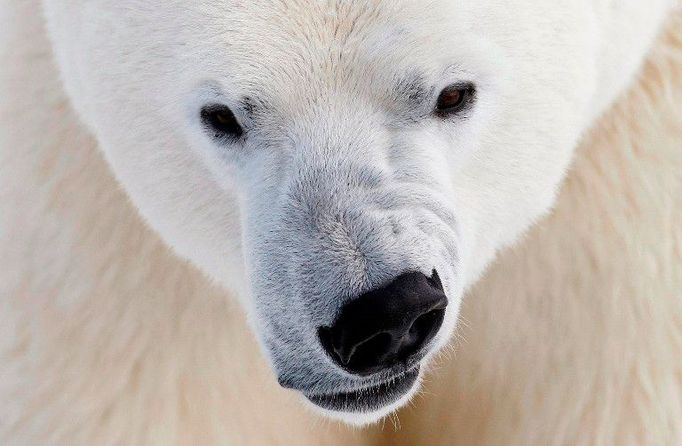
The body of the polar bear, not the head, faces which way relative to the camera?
toward the camera
